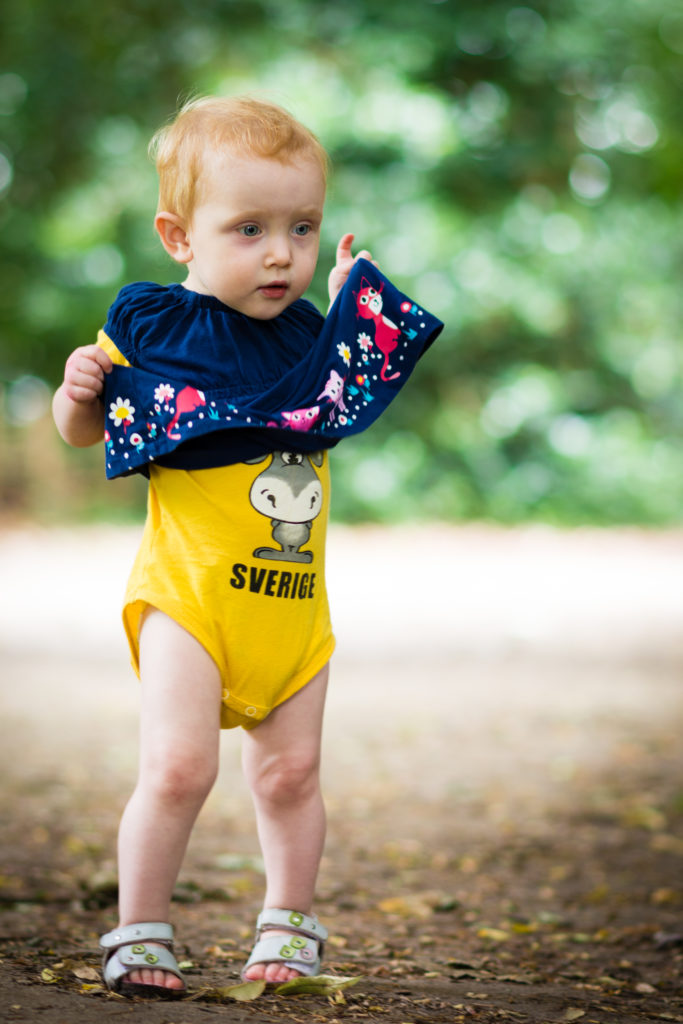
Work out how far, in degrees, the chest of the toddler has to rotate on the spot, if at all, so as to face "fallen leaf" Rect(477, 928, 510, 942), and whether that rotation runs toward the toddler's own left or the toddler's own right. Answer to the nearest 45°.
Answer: approximately 90° to the toddler's own left

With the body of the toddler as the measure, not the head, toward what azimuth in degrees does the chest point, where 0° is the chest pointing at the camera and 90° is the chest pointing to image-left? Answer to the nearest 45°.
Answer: approximately 315°
